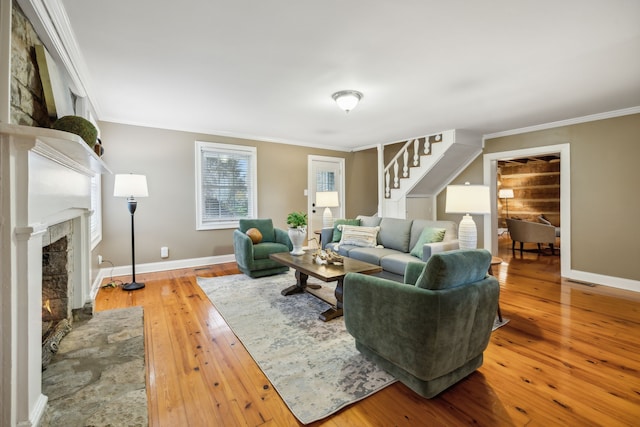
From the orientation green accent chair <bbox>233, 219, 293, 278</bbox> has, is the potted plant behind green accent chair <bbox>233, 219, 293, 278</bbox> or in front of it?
in front

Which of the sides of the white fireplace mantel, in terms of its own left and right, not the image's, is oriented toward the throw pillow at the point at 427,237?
front

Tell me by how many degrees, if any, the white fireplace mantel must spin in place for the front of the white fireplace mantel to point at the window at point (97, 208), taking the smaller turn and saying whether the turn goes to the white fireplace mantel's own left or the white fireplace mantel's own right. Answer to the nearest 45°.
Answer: approximately 90° to the white fireplace mantel's own left

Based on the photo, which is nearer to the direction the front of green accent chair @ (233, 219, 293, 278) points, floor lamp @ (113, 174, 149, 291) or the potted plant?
the potted plant

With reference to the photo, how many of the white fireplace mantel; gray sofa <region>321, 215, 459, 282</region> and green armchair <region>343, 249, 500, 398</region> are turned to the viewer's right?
1

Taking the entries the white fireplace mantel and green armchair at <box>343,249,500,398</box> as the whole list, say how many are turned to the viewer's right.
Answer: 1

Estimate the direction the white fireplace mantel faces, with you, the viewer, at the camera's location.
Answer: facing to the right of the viewer

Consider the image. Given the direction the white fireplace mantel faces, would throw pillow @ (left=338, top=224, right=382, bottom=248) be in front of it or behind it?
in front

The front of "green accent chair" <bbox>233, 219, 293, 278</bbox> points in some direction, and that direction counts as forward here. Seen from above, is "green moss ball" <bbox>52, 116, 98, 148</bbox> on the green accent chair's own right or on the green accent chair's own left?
on the green accent chair's own right

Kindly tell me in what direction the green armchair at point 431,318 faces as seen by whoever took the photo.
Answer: facing away from the viewer and to the left of the viewer

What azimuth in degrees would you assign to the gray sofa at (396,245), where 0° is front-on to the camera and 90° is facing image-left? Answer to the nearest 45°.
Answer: approximately 45°

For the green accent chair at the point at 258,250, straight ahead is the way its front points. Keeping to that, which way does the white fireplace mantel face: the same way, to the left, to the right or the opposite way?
to the left

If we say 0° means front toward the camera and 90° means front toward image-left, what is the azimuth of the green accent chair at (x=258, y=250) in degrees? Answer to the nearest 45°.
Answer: approximately 315°
